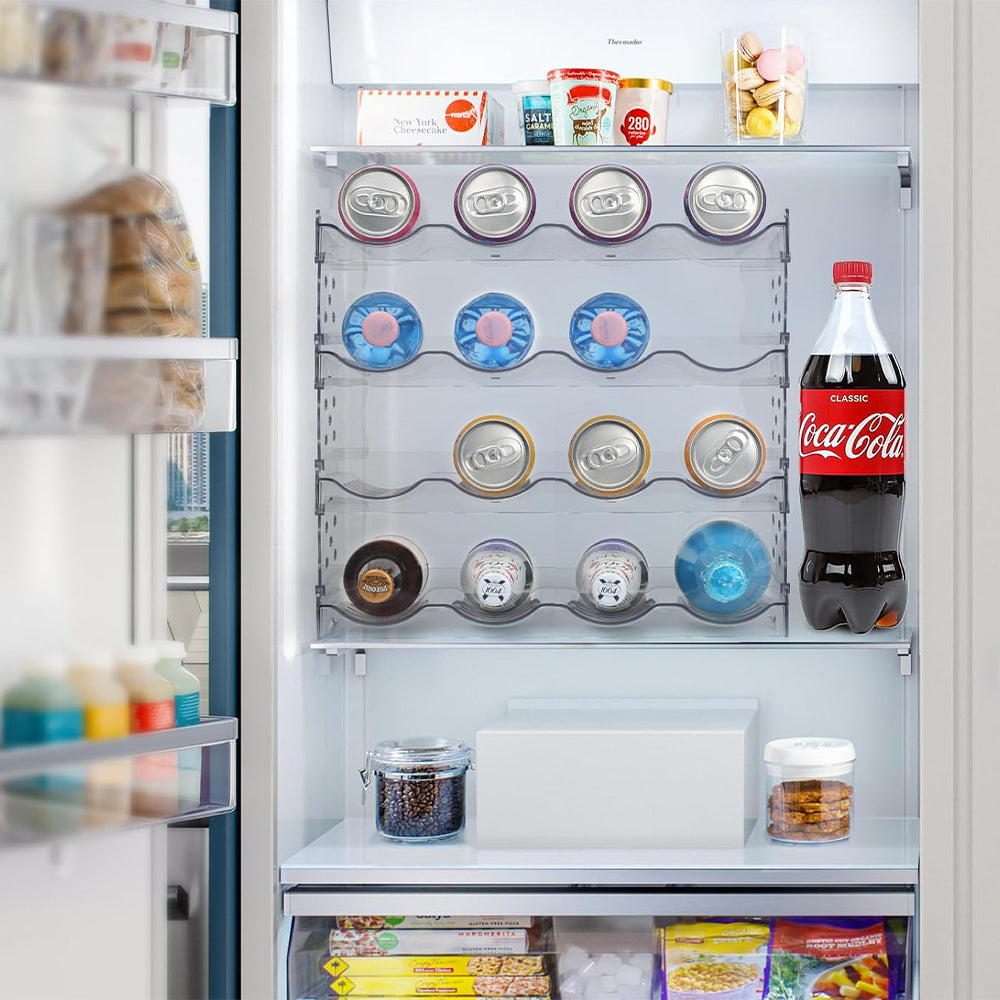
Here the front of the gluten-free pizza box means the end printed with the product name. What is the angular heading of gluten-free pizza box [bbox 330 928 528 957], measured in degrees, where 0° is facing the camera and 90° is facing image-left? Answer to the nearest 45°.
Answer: approximately 0°

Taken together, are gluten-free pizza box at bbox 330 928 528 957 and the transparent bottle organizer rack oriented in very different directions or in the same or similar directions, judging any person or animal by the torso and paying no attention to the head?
same or similar directions

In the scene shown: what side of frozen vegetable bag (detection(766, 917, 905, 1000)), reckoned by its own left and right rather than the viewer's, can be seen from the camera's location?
front

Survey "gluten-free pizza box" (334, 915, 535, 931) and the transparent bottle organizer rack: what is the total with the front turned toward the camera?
2

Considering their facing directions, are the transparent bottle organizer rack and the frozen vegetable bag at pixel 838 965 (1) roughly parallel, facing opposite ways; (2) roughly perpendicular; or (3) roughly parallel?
roughly parallel

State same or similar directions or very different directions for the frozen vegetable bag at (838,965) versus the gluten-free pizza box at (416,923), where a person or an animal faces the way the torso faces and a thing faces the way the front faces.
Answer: same or similar directions

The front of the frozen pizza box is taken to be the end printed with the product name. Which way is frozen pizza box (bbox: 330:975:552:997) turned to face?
toward the camera

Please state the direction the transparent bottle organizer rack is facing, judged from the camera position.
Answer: facing the viewer
